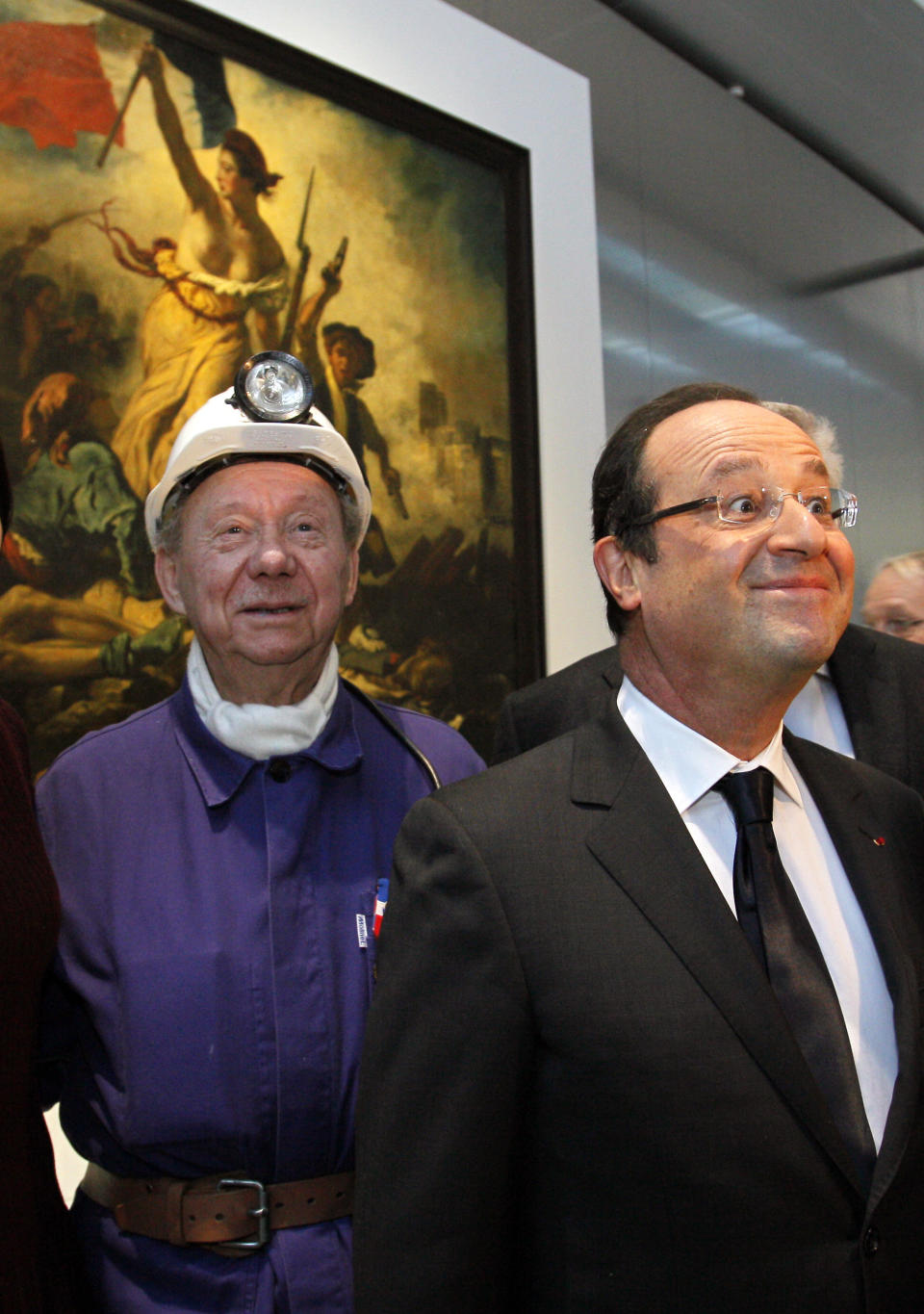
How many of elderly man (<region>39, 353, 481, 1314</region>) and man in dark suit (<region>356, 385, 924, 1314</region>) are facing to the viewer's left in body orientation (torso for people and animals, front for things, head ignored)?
0

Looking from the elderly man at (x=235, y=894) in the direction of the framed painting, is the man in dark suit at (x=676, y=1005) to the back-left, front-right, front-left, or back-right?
back-right

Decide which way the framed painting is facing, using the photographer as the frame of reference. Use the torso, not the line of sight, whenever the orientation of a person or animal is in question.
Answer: facing the viewer and to the right of the viewer

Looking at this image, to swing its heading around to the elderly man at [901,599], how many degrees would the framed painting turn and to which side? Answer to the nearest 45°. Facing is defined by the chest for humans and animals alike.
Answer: approximately 45° to its left

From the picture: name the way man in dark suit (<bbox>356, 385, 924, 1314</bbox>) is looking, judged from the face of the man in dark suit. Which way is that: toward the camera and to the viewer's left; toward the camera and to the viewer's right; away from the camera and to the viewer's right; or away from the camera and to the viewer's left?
toward the camera and to the viewer's right

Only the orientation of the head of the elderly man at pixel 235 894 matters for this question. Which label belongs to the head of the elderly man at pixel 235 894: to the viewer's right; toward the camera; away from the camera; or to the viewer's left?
toward the camera

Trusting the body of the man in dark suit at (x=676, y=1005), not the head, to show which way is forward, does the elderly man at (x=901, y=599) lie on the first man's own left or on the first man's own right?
on the first man's own left

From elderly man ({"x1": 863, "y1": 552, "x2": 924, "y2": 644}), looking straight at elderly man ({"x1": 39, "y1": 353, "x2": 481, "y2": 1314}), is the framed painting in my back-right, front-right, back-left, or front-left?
front-right

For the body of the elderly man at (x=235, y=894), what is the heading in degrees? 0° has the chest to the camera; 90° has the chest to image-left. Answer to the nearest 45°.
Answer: approximately 0°

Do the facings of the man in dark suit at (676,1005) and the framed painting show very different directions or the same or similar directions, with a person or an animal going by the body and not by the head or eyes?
same or similar directions

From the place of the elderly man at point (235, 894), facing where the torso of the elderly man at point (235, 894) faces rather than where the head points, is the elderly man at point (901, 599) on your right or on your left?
on your left
